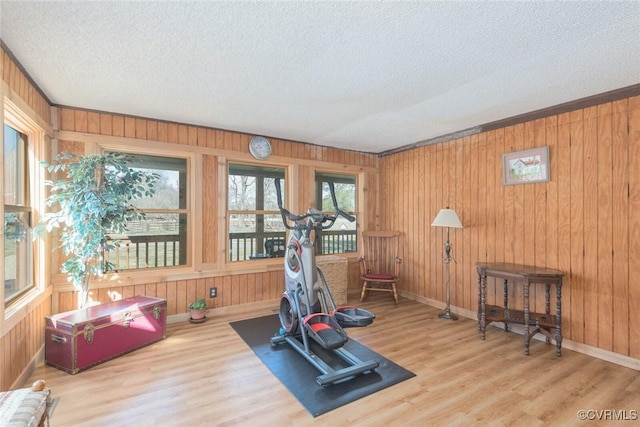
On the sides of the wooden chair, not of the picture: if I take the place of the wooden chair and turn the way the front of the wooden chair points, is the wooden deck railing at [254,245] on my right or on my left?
on my right

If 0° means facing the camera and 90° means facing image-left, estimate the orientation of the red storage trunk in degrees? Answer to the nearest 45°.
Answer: approximately 315°

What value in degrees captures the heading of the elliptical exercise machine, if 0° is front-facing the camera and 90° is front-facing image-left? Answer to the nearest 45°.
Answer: approximately 135°

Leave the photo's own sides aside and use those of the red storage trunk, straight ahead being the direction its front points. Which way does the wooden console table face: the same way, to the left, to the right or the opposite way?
to the right

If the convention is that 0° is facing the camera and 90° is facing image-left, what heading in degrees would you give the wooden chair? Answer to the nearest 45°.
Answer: approximately 0°

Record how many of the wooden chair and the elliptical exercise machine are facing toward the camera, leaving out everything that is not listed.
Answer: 1

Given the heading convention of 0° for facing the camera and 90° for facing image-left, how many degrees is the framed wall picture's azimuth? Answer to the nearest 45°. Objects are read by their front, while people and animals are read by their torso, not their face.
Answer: approximately 45°

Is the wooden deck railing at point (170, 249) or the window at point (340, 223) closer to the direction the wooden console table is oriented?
the wooden deck railing

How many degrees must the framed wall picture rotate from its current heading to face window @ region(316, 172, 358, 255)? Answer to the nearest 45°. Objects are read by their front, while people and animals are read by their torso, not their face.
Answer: approximately 45° to its right

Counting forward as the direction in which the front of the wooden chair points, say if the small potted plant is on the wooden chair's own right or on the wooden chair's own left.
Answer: on the wooden chair's own right

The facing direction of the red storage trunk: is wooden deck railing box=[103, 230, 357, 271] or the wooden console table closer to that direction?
the wooden console table
